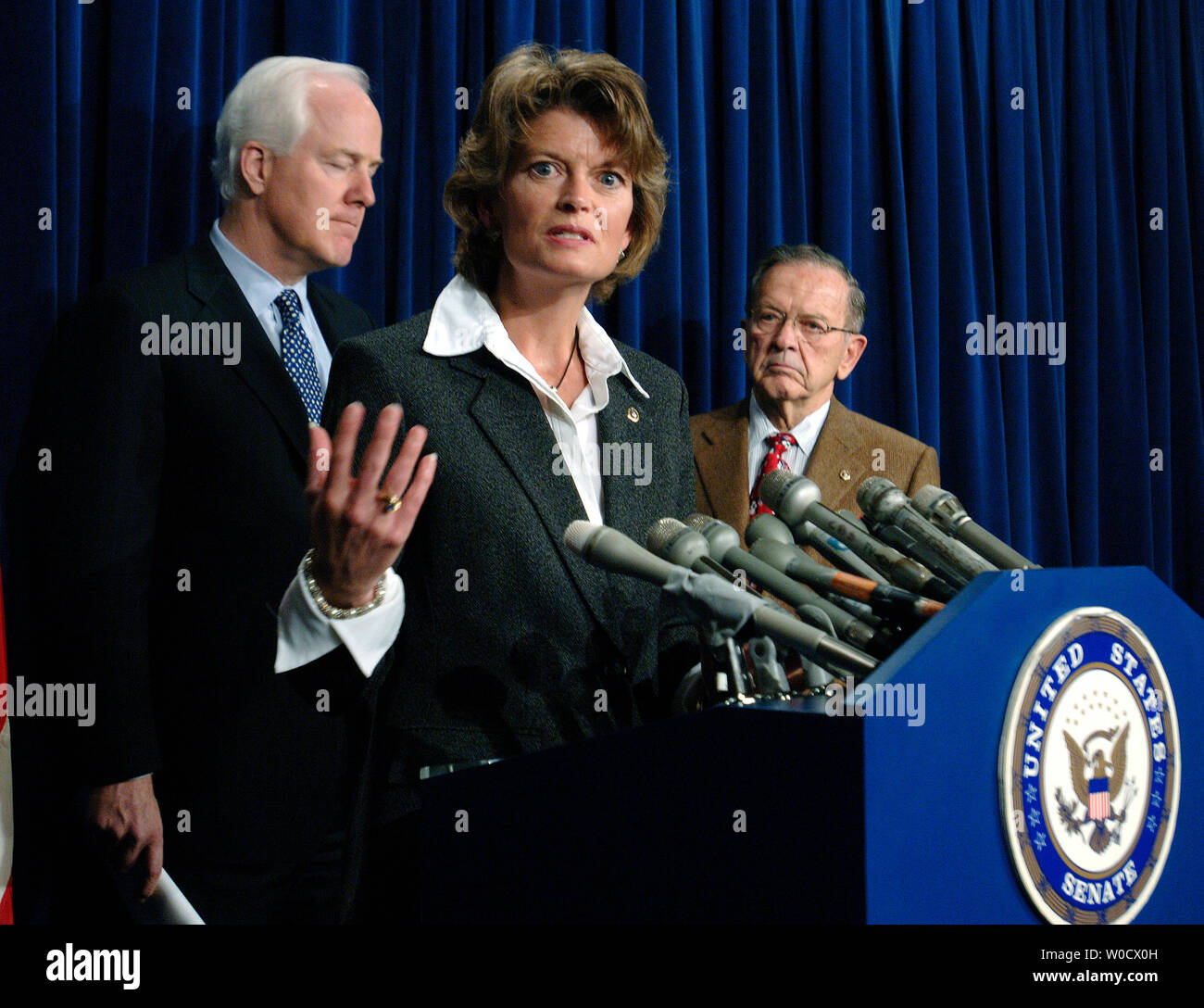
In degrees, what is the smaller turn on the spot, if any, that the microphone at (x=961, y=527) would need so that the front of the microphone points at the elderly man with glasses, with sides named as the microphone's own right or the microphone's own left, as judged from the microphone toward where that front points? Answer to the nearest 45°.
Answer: approximately 90° to the microphone's own right

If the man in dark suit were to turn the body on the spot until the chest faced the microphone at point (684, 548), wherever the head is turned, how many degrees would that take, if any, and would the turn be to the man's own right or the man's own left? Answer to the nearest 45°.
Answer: approximately 45° to the man's own right

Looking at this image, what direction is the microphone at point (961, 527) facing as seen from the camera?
to the viewer's left

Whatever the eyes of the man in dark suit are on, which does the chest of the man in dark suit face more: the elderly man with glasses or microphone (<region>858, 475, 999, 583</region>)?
the microphone

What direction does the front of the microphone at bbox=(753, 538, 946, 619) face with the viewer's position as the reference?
facing to the left of the viewer

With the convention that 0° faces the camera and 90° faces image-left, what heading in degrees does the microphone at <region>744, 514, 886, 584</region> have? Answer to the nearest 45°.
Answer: approximately 90°

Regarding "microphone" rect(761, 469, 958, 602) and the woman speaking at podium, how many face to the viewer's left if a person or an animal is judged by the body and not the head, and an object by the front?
1

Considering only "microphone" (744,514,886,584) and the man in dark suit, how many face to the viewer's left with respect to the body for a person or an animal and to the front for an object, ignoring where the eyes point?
1

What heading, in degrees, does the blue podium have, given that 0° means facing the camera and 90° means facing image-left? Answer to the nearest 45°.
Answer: approximately 315°

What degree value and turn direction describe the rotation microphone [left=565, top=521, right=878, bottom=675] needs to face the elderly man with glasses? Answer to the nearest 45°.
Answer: approximately 90° to its right

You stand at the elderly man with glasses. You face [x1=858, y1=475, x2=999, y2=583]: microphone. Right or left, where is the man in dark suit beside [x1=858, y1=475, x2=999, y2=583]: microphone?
right

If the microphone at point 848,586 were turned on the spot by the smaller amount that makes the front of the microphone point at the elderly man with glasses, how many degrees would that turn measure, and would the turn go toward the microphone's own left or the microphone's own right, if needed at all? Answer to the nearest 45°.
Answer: approximately 90° to the microphone's own right

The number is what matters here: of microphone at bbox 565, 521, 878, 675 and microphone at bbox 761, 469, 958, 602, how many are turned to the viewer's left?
2

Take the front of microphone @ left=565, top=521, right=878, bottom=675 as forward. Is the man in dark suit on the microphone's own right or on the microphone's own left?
on the microphone's own right

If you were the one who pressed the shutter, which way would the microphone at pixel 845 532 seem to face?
facing to the left of the viewer
